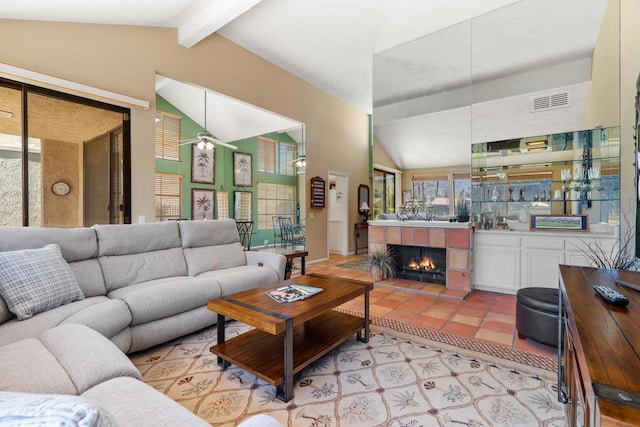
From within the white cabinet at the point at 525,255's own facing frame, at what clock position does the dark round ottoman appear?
The dark round ottoman is roughly at 12 o'clock from the white cabinet.

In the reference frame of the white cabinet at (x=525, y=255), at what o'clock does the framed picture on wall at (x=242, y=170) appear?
The framed picture on wall is roughly at 3 o'clock from the white cabinet.

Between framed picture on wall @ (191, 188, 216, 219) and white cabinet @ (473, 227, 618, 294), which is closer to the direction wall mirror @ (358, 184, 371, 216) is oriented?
the white cabinet

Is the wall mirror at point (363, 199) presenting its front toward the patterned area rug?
yes

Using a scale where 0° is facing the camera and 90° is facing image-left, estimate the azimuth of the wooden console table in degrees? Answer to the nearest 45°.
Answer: approximately 90°

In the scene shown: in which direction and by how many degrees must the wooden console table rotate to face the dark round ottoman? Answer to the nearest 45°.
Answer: approximately 90° to its right

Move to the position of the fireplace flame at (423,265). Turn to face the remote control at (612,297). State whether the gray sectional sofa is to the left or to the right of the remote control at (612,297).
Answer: right

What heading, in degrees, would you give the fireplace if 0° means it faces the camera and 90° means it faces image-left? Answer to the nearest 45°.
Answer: approximately 45°

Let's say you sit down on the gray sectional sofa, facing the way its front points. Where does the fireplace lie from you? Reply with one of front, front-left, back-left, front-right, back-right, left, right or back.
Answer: front-left
